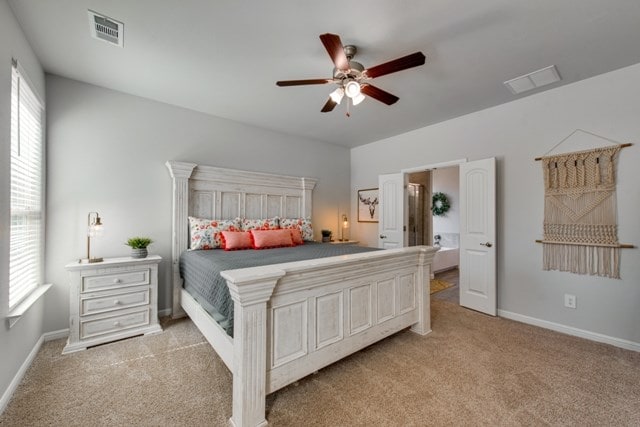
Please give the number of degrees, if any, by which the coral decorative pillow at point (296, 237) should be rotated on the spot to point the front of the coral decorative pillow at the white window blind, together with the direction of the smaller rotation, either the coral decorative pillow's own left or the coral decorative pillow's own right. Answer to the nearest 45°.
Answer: approximately 90° to the coral decorative pillow's own right

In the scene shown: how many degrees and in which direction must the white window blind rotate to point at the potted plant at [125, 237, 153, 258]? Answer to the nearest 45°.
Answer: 0° — it already faces it

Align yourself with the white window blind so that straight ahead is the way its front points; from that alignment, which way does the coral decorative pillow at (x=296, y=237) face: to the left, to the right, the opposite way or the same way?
to the right

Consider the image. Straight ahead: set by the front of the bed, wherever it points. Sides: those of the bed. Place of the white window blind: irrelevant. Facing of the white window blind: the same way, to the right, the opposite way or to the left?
to the left

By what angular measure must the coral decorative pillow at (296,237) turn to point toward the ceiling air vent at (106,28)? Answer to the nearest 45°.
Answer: approximately 90° to its right

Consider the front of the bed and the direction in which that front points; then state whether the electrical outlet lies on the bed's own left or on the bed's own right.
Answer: on the bed's own left

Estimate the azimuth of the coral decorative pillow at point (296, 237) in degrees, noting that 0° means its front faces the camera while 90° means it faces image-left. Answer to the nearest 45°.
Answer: approximately 315°

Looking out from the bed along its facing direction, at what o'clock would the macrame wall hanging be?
The macrame wall hanging is roughly at 10 o'clock from the bed.

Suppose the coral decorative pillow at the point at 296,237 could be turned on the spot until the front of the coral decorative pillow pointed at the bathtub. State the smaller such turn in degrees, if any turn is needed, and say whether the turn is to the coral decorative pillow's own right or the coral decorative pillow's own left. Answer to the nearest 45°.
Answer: approximately 90° to the coral decorative pillow's own left

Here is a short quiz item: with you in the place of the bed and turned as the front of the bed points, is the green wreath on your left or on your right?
on your left

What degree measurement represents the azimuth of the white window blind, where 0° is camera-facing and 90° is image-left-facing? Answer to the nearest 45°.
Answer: approximately 270°
